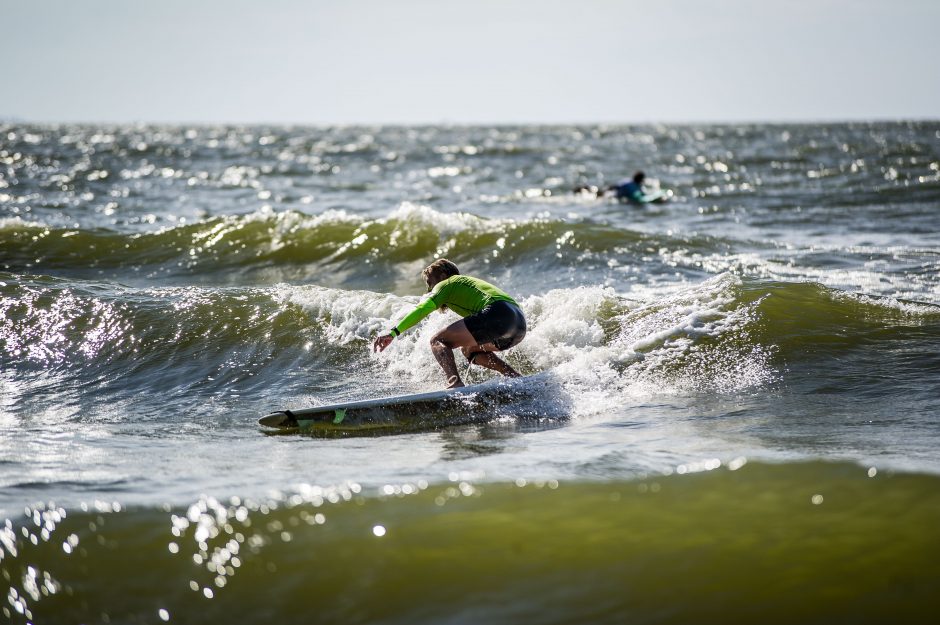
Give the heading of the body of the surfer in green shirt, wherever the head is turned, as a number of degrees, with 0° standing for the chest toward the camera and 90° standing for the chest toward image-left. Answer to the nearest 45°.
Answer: approximately 90°

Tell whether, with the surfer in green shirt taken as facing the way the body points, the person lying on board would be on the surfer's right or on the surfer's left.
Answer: on the surfer's right
